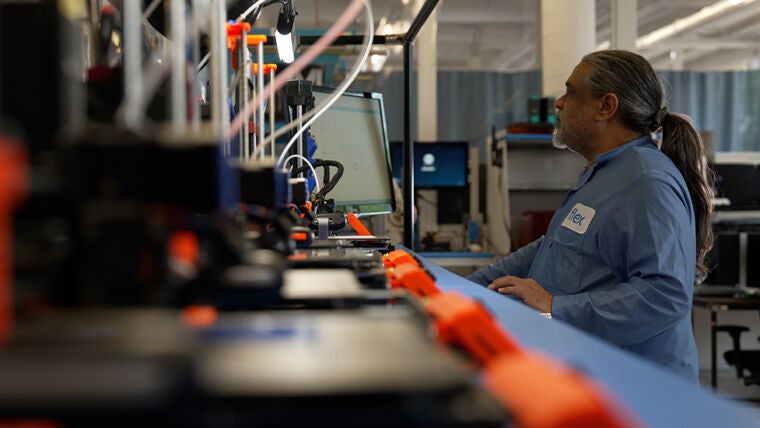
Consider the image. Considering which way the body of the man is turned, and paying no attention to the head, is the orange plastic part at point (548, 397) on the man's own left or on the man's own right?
on the man's own left

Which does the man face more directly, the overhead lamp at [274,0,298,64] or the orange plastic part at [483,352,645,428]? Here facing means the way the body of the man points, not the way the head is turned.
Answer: the overhead lamp

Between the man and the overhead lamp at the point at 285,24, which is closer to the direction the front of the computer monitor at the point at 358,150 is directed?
the man

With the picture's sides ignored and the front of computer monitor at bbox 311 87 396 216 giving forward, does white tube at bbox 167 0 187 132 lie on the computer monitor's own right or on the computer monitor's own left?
on the computer monitor's own right

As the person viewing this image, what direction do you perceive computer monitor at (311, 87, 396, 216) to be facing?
facing the viewer and to the right of the viewer

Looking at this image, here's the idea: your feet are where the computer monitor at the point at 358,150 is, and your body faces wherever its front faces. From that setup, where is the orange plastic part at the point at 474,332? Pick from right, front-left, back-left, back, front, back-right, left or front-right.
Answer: front-right

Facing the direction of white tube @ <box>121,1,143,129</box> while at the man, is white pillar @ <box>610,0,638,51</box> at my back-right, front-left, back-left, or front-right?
back-right

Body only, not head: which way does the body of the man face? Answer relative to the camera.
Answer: to the viewer's left

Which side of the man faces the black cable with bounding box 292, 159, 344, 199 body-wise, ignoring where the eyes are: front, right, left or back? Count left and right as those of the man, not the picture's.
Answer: front

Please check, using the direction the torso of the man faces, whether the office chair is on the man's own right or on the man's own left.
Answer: on the man's own right

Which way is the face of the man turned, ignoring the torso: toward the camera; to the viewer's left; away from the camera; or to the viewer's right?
to the viewer's left

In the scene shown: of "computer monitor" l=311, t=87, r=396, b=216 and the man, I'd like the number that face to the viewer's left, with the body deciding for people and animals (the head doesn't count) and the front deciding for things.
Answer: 1

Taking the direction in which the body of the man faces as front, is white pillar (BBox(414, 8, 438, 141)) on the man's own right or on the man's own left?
on the man's own right

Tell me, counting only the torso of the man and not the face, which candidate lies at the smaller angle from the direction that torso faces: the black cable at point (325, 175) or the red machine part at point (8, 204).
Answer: the black cable

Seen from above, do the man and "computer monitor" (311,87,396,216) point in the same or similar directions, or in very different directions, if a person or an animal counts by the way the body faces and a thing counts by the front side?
very different directions
